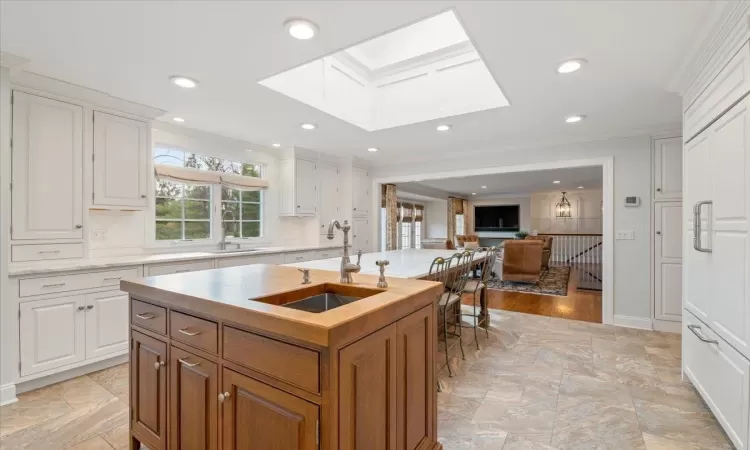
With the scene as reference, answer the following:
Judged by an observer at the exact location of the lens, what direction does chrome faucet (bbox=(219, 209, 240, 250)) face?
facing the viewer and to the right of the viewer

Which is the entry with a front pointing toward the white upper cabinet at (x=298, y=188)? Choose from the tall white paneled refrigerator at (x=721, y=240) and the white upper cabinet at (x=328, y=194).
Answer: the tall white paneled refrigerator

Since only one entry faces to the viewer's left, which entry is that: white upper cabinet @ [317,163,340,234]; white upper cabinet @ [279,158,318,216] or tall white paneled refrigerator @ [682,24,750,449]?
the tall white paneled refrigerator

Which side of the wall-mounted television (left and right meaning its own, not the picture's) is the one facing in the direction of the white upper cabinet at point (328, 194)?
front

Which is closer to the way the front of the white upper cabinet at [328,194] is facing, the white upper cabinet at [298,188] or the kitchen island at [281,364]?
the kitchen island

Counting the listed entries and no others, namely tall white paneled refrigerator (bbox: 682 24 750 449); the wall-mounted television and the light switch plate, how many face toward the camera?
2

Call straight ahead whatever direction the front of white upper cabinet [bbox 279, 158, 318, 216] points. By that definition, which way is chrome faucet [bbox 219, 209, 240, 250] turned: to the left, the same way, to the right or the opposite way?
the same way

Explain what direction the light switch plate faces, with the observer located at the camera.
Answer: facing the viewer

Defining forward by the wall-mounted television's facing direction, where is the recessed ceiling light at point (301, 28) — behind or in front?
in front

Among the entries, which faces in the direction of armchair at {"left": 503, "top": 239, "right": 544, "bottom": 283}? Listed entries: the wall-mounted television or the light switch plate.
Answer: the wall-mounted television

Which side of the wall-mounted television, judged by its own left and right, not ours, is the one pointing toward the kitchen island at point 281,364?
front

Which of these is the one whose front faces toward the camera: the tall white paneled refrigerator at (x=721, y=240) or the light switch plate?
the light switch plate

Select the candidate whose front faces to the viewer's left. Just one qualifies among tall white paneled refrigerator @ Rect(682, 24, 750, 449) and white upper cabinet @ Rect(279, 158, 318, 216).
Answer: the tall white paneled refrigerator

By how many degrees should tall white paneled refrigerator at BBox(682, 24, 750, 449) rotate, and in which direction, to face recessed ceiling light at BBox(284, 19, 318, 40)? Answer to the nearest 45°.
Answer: approximately 45° to its left
